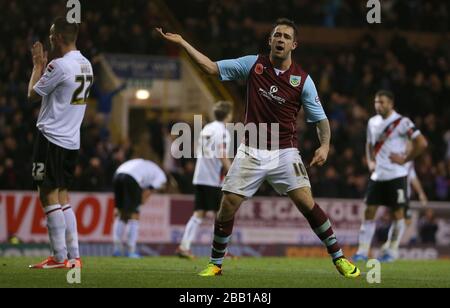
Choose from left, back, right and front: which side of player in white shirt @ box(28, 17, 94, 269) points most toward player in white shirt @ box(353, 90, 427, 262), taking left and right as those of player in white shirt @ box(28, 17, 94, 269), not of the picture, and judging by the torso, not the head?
right

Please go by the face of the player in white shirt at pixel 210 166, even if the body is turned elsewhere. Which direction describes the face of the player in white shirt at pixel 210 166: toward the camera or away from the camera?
away from the camera

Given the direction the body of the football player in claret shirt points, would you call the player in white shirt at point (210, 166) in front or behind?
behind

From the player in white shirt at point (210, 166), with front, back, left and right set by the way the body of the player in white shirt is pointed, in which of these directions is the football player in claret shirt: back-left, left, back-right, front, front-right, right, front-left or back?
back-right

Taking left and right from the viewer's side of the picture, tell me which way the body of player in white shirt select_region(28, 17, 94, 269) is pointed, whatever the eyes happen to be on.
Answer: facing away from the viewer and to the left of the viewer

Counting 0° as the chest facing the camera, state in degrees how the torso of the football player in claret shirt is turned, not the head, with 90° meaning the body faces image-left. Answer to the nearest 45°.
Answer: approximately 0°

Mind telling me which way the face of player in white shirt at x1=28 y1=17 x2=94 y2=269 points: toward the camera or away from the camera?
away from the camera
